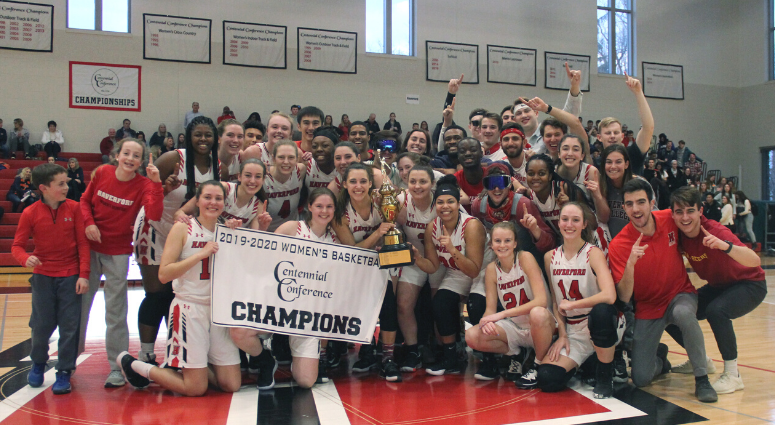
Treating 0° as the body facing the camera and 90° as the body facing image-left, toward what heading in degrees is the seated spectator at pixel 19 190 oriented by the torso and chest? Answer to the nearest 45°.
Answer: approximately 0°

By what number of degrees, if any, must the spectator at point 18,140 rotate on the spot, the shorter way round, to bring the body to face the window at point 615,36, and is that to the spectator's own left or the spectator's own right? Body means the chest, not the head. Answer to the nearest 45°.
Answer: approximately 90° to the spectator's own left

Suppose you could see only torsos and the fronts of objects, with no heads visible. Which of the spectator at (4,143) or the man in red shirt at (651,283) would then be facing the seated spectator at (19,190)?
the spectator
